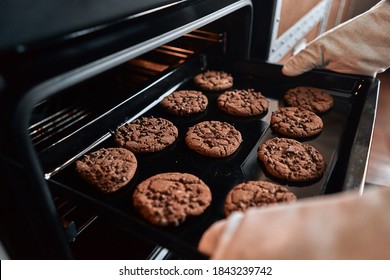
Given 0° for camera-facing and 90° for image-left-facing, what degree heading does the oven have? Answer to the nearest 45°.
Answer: approximately 315°
